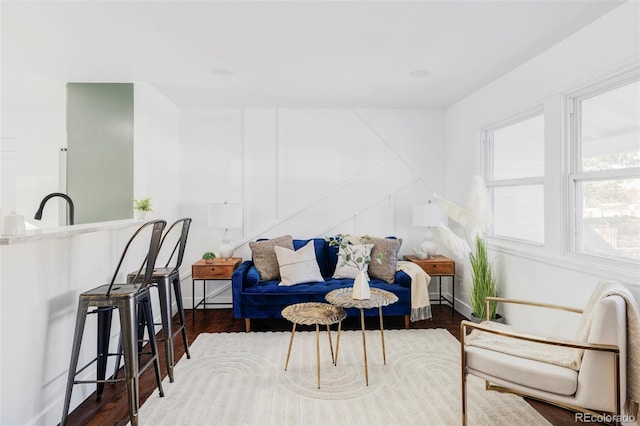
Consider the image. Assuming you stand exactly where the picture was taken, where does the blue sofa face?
facing the viewer

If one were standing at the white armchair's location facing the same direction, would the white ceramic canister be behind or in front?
in front

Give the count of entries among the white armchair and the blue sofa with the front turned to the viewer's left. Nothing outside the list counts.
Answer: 1

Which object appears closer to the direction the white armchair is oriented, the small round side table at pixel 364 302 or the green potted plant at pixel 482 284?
the small round side table

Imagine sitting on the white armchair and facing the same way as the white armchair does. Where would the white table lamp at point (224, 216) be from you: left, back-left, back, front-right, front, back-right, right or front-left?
front

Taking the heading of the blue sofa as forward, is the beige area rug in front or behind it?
in front

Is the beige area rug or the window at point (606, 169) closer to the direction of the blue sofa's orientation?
the beige area rug

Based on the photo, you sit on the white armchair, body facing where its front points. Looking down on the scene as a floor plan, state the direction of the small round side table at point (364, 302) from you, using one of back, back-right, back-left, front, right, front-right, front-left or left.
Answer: front

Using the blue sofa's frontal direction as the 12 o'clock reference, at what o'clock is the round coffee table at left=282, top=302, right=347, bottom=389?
The round coffee table is roughly at 11 o'clock from the blue sofa.

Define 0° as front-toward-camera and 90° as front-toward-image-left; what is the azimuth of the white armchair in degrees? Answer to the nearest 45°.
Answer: approximately 90°

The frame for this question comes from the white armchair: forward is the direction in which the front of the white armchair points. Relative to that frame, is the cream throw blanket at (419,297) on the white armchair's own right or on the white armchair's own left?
on the white armchair's own right

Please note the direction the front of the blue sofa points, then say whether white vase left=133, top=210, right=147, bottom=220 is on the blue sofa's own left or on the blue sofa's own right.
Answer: on the blue sofa's own right

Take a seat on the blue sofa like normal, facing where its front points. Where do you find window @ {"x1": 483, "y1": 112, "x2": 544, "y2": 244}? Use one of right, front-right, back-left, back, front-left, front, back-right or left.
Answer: left

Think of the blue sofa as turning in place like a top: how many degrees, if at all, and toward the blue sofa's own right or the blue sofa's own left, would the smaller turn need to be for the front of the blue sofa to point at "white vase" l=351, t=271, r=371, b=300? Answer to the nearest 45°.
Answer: approximately 45° to the blue sofa's own left

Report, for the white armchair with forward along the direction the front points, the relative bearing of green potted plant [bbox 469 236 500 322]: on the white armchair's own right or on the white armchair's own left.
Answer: on the white armchair's own right
